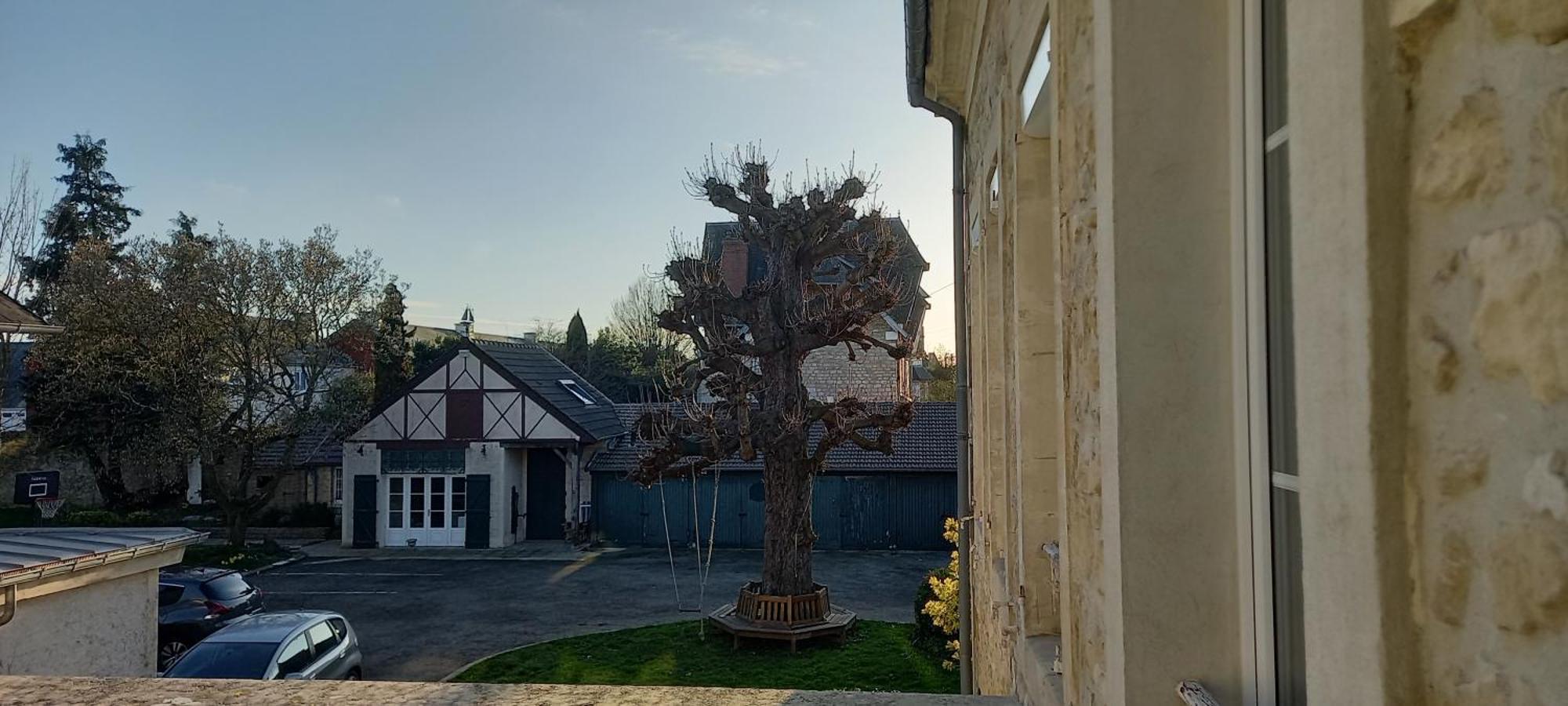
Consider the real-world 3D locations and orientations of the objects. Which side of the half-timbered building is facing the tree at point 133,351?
right

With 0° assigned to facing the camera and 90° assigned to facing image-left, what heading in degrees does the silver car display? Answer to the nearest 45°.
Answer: approximately 45°

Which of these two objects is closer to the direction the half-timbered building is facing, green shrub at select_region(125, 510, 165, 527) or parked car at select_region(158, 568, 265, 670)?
the parked car

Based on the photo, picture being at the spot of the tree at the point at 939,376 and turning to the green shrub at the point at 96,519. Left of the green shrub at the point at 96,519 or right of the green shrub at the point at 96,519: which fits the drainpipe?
left

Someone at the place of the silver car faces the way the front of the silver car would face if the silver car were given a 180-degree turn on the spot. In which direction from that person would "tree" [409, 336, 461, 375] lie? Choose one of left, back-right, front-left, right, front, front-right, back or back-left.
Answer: front-left

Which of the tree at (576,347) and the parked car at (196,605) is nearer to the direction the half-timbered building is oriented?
the parked car

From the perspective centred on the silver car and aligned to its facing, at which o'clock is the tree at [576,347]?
The tree is roughly at 5 o'clock from the silver car.
